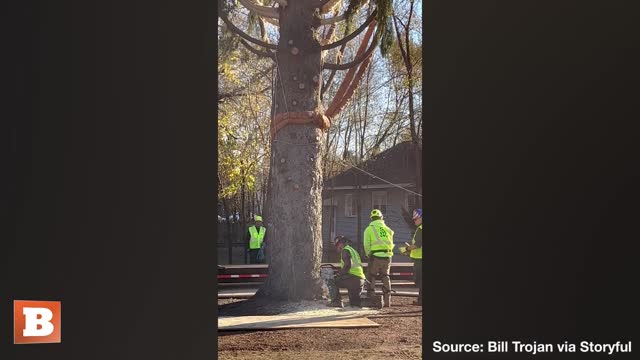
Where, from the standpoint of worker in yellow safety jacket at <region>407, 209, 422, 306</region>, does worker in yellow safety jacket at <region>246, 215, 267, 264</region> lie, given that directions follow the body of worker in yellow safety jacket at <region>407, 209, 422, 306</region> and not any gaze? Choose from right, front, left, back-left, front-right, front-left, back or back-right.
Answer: front

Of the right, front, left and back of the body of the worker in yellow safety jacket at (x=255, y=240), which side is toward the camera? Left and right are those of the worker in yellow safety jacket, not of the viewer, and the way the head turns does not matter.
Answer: front

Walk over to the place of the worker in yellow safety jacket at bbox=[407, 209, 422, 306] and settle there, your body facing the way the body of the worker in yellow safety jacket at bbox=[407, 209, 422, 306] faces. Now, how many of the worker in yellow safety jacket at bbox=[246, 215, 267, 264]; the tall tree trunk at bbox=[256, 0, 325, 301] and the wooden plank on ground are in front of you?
3

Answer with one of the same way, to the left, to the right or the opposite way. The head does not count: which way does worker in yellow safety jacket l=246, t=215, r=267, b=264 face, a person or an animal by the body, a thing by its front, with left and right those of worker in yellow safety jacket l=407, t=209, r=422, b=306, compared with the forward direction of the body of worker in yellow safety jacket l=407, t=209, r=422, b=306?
to the left

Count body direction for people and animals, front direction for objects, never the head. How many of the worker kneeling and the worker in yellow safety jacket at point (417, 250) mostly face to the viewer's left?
2

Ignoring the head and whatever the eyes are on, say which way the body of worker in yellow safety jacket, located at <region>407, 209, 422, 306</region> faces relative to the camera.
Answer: to the viewer's left

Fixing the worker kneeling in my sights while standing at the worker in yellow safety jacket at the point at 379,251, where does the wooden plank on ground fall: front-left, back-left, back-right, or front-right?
front-left

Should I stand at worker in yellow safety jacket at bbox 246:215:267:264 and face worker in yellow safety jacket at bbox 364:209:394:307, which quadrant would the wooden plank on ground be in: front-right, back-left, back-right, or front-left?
front-right

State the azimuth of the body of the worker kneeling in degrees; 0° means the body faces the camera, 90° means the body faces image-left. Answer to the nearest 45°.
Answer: approximately 90°
